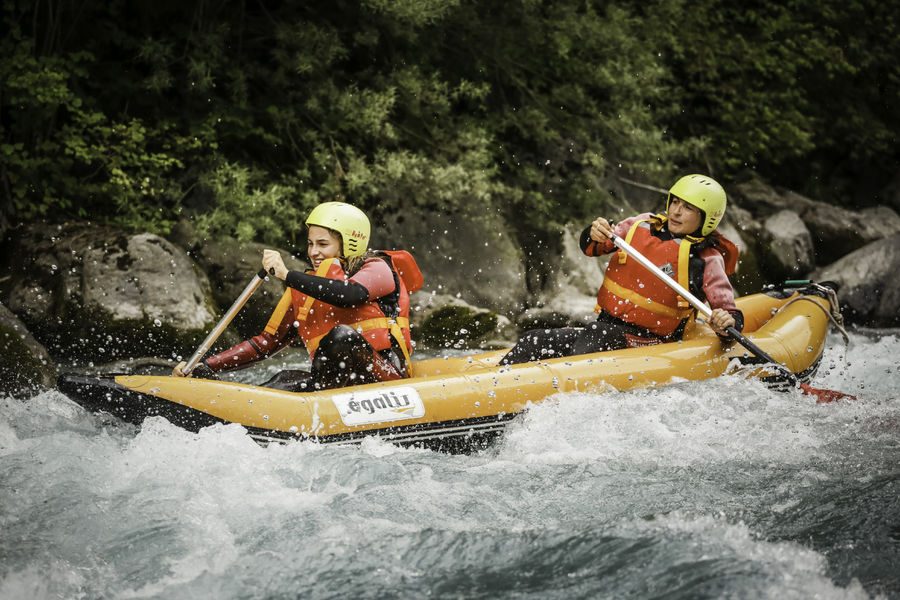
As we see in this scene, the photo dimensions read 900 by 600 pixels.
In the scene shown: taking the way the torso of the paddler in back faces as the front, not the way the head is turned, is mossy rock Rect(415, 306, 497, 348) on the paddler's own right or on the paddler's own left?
on the paddler's own right

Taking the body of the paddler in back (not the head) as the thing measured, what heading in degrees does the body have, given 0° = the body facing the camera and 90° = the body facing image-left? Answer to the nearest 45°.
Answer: approximately 45°

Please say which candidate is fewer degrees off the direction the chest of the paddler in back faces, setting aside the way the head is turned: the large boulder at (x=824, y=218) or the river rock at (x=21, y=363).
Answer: the river rock

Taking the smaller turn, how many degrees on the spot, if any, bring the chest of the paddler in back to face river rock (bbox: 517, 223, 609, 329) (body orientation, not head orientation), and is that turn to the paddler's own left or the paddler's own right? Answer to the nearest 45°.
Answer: approximately 135° to the paddler's own right

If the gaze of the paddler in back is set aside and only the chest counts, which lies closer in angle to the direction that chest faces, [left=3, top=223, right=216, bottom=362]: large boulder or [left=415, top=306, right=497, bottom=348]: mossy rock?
the large boulder

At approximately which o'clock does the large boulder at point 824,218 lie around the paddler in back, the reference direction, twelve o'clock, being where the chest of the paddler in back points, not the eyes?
The large boulder is roughly at 5 o'clock from the paddler in back.
